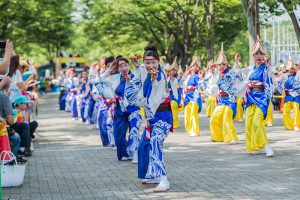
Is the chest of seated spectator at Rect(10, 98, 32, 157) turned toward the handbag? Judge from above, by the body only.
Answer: no

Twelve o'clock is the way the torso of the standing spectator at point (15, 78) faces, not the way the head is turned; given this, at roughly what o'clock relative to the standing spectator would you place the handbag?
The handbag is roughly at 3 o'clock from the standing spectator.

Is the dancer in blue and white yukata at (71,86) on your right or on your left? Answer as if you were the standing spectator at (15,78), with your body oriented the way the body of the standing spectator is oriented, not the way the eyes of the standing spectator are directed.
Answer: on your left

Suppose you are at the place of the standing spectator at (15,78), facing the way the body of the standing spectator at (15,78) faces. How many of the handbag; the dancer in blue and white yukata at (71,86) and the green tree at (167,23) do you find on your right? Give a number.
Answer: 1

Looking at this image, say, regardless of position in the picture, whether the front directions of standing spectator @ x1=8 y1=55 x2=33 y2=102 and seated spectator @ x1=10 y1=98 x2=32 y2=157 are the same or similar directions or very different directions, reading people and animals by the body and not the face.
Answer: same or similar directions

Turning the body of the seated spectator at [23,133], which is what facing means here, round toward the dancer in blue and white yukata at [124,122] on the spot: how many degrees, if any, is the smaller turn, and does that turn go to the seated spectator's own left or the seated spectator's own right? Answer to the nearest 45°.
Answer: approximately 45° to the seated spectator's own right

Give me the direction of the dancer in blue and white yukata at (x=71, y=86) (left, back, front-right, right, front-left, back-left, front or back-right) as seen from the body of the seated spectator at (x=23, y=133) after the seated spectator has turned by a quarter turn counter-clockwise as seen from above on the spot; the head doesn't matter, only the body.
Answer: front

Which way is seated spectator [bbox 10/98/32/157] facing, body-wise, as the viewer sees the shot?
to the viewer's right

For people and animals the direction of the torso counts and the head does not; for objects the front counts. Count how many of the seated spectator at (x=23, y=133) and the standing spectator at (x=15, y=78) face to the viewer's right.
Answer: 2

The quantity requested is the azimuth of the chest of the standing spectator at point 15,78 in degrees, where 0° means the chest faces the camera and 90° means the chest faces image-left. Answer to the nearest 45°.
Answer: approximately 270°

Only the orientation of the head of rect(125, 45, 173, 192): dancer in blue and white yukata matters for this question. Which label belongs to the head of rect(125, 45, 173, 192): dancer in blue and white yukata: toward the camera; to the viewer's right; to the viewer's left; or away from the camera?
toward the camera
